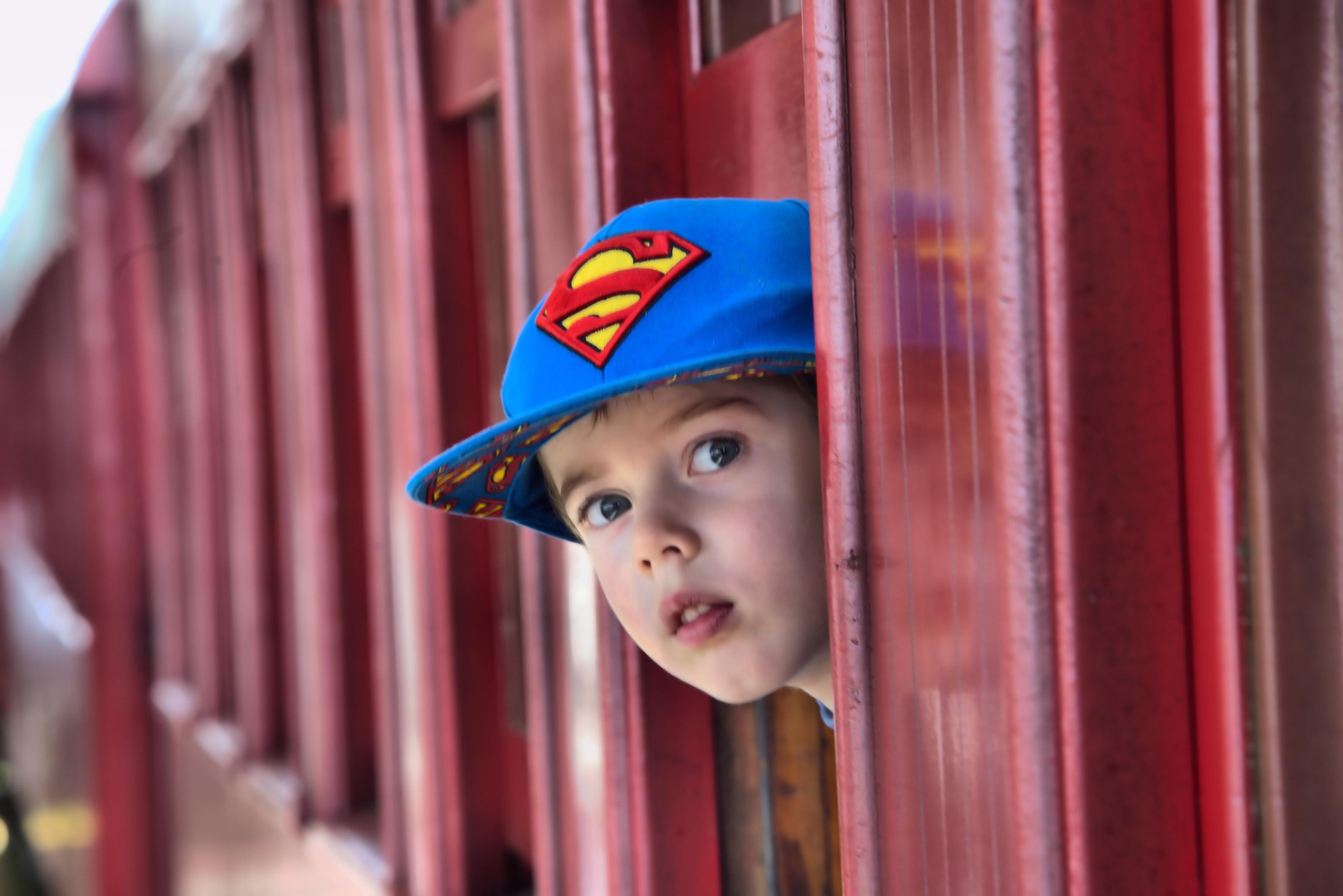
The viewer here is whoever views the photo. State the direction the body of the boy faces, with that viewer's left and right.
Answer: facing the viewer and to the left of the viewer

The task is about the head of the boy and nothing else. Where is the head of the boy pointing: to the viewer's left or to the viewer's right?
to the viewer's left
